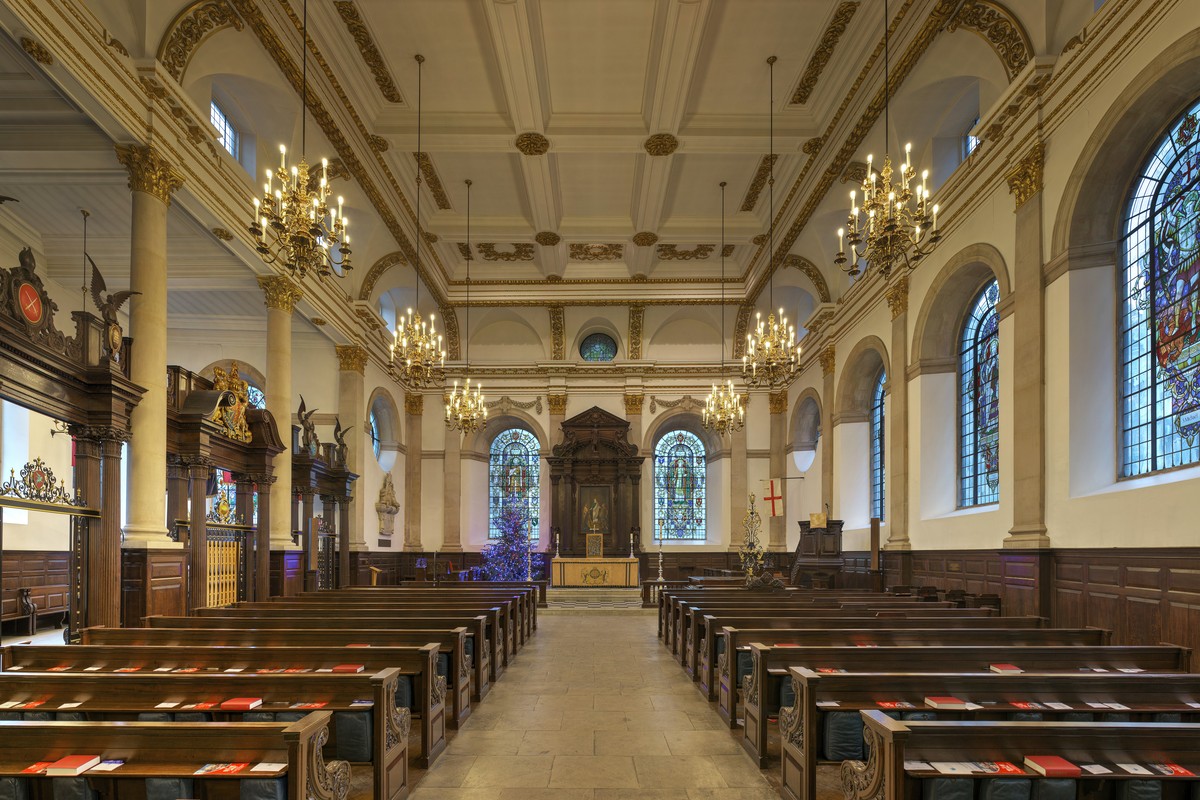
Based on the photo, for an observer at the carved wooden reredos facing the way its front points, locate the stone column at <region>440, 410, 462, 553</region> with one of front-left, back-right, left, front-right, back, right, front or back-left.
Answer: right

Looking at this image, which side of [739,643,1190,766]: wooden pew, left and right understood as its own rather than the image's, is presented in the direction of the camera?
back

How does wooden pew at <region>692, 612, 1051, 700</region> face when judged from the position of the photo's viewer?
facing away from the viewer

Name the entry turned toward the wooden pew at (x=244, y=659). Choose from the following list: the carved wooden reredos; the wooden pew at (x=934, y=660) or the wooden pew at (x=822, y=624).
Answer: the carved wooden reredos

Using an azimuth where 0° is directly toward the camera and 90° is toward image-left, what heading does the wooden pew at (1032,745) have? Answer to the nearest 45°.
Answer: approximately 135°

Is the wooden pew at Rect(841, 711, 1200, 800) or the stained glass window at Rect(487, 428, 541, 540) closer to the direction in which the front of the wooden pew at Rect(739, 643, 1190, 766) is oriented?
the stained glass window

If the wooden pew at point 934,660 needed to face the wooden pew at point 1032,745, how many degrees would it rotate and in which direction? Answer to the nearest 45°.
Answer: approximately 180°

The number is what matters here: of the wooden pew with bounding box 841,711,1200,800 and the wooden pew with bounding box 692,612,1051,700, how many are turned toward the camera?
0

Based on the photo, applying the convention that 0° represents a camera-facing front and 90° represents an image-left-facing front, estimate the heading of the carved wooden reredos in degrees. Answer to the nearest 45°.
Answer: approximately 0°

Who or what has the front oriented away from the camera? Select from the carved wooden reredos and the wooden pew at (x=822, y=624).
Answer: the wooden pew

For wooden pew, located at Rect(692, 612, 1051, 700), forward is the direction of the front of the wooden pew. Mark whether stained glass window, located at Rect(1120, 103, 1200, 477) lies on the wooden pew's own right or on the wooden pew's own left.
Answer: on the wooden pew's own right

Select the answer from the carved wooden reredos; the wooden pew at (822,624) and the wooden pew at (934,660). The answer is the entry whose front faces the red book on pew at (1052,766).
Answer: the carved wooden reredos

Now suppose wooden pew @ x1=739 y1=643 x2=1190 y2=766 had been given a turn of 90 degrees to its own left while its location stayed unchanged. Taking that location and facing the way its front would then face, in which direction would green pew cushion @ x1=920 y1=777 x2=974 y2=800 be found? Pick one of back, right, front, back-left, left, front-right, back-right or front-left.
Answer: left
